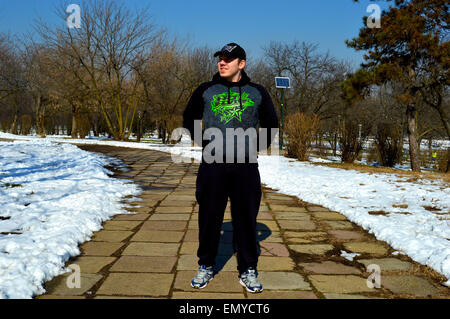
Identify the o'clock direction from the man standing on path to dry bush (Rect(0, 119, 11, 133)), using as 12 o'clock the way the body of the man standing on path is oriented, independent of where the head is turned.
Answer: The dry bush is roughly at 5 o'clock from the man standing on path.

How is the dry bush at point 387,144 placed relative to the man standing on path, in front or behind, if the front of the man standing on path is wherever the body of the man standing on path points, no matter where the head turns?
behind

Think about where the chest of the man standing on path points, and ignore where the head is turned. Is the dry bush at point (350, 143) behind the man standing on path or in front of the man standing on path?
behind

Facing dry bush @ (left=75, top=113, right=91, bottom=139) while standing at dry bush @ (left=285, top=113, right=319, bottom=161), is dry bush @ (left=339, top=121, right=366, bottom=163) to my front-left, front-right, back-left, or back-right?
back-right

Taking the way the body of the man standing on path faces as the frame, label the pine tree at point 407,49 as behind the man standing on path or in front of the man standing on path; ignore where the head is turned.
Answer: behind

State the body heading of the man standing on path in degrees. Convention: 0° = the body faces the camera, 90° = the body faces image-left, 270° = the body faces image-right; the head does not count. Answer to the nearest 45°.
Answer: approximately 0°

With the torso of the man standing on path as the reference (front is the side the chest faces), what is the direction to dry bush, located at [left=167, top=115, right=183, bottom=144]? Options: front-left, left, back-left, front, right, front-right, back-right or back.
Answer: back

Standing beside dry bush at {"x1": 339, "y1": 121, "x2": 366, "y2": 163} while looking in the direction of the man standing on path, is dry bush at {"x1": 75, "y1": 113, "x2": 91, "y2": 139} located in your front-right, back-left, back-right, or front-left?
back-right

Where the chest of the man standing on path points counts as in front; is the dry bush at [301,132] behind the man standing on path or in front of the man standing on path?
behind

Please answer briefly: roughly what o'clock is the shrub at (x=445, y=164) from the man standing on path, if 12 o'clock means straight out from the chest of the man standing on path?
The shrub is roughly at 7 o'clock from the man standing on path.
